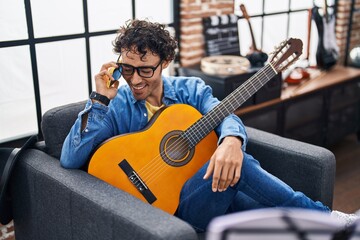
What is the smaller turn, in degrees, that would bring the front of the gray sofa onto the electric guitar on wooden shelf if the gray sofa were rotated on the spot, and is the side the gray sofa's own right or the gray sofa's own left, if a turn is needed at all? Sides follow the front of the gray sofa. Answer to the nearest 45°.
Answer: approximately 90° to the gray sofa's own left

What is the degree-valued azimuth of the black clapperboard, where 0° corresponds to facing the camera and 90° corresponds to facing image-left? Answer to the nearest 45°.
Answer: approximately 0°

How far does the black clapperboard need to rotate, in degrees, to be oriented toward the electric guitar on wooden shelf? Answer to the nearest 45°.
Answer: approximately 135° to its left

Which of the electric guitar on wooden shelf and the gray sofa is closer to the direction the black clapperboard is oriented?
the gray sofa

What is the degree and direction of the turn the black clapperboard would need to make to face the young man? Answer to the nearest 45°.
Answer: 0° — it already faces them

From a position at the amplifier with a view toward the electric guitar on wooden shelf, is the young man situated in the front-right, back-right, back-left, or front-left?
back-right

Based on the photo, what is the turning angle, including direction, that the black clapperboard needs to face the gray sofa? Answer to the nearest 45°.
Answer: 0° — it already faces it
